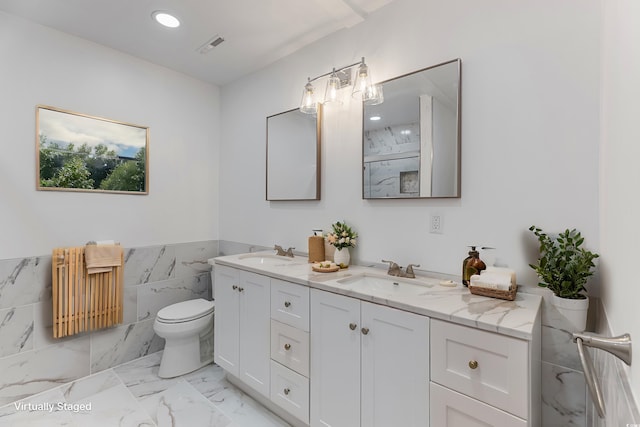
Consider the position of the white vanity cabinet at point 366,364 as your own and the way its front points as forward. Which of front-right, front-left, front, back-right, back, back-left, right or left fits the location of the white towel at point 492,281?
back-left

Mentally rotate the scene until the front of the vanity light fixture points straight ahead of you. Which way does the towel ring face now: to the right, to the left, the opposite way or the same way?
to the right

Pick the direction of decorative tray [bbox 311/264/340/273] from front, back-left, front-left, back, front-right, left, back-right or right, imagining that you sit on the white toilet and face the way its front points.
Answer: left

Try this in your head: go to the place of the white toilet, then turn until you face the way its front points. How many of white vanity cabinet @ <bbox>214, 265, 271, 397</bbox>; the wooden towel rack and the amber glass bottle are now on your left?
2

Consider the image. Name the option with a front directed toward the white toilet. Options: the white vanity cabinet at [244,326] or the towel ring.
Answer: the towel ring

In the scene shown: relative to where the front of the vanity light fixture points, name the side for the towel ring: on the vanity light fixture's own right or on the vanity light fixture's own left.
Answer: on the vanity light fixture's own left

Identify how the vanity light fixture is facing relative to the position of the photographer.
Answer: facing the viewer and to the left of the viewer

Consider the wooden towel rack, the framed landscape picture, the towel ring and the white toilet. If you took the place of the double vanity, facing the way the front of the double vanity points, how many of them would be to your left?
1

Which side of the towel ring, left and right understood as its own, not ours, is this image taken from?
left
